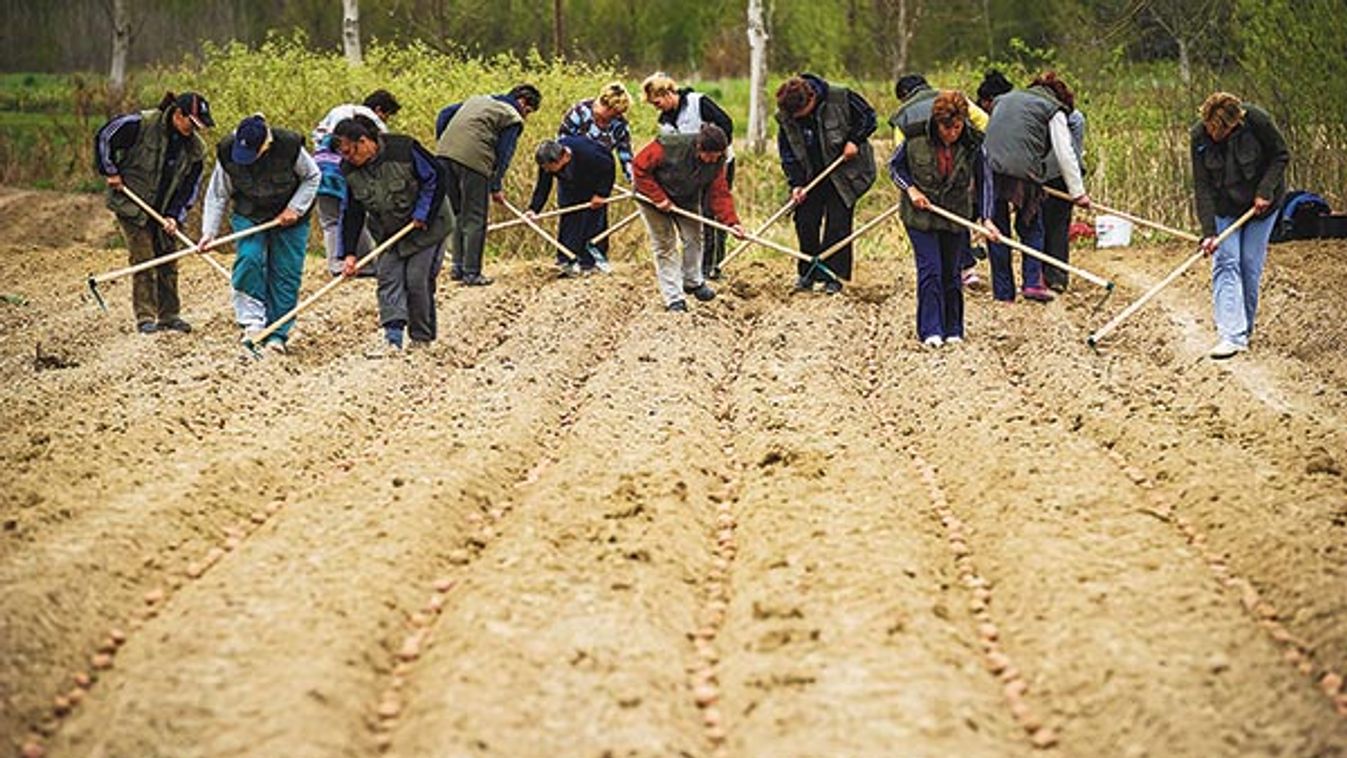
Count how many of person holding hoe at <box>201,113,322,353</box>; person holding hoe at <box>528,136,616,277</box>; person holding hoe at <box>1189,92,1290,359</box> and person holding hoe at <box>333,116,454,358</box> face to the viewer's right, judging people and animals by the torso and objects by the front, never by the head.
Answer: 0

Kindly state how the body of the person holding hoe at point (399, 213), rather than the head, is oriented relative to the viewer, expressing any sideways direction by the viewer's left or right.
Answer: facing the viewer and to the left of the viewer

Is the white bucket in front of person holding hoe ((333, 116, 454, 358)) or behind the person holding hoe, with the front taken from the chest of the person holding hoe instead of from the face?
behind

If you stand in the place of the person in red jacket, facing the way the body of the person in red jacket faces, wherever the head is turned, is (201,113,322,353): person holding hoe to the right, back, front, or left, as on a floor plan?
right

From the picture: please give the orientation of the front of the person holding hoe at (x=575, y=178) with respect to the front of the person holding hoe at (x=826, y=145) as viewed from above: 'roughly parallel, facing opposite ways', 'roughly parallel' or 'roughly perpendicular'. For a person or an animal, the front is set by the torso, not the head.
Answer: roughly parallel

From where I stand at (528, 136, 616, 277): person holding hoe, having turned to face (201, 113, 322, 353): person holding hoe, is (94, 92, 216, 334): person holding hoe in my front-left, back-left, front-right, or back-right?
front-right

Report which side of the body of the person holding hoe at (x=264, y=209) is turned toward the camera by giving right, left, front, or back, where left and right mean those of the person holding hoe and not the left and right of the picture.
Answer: front

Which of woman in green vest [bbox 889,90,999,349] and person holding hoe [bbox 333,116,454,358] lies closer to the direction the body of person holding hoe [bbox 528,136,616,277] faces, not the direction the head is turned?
the person holding hoe

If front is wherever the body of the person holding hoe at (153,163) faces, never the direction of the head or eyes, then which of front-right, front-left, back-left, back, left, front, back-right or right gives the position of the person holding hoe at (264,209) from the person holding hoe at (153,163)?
front

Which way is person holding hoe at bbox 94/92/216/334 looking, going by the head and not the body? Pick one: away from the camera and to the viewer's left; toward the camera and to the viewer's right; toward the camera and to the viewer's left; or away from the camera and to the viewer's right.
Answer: toward the camera and to the viewer's right

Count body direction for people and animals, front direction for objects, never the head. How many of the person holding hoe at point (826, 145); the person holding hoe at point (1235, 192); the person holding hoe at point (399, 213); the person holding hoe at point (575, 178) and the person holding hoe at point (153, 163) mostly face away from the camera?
0

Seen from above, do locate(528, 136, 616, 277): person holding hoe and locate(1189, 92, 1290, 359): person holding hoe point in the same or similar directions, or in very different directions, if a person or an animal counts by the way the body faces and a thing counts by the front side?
same or similar directions

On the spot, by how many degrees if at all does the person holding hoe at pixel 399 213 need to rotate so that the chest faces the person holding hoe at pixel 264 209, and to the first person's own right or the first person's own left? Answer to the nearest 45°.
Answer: approximately 90° to the first person's own right

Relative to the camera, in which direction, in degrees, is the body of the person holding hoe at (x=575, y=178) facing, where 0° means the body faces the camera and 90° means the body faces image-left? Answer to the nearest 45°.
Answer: approximately 45°

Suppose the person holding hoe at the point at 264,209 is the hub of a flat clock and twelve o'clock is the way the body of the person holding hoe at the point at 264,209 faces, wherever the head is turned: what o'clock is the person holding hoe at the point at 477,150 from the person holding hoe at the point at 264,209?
the person holding hoe at the point at 477,150 is roughly at 7 o'clock from the person holding hoe at the point at 264,209.

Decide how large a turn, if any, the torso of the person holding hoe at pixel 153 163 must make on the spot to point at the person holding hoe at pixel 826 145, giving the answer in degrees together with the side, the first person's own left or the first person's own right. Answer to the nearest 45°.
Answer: approximately 45° to the first person's own left
